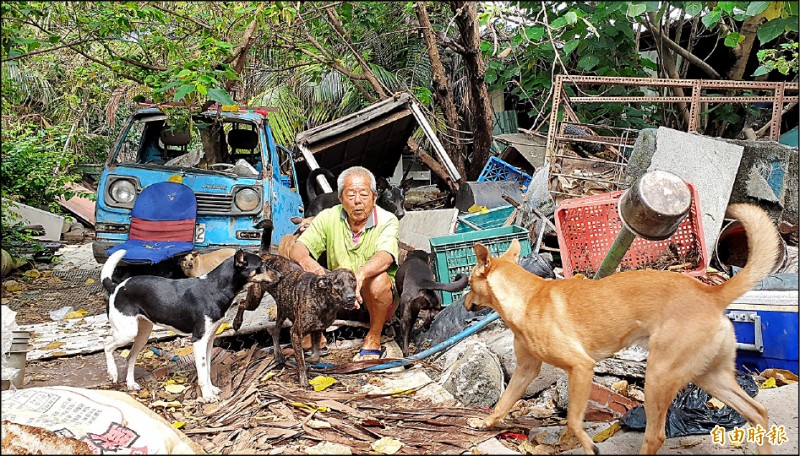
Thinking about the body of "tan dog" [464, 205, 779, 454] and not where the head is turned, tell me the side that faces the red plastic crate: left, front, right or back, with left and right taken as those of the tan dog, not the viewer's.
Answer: right

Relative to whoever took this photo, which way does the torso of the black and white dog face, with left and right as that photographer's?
facing to the right of the viewer

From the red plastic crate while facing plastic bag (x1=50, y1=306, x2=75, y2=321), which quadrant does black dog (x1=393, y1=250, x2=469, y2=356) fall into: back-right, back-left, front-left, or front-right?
front-left

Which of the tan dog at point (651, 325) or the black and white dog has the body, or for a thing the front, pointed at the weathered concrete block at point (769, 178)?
the black and white dog

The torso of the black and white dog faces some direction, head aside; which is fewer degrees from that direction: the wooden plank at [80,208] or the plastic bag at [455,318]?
the plastic bag

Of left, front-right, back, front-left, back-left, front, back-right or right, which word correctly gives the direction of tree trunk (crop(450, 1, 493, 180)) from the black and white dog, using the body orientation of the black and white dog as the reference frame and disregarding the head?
front-left

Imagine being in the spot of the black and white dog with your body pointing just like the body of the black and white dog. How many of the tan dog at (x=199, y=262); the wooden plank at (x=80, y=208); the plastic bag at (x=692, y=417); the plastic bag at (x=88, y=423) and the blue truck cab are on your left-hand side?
3

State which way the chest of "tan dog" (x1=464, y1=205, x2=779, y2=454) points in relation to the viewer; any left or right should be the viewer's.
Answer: facing to the left of the viewer

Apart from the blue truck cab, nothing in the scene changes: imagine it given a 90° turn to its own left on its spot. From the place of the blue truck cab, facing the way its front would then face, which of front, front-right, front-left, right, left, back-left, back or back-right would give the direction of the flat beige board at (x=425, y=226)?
front

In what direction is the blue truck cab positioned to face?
toward the camera

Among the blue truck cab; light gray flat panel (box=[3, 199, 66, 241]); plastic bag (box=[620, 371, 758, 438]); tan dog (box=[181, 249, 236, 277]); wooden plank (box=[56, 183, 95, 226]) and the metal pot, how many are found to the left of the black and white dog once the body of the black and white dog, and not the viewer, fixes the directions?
4

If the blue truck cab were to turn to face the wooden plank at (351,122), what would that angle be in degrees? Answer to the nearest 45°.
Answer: approximately 135° to its left
